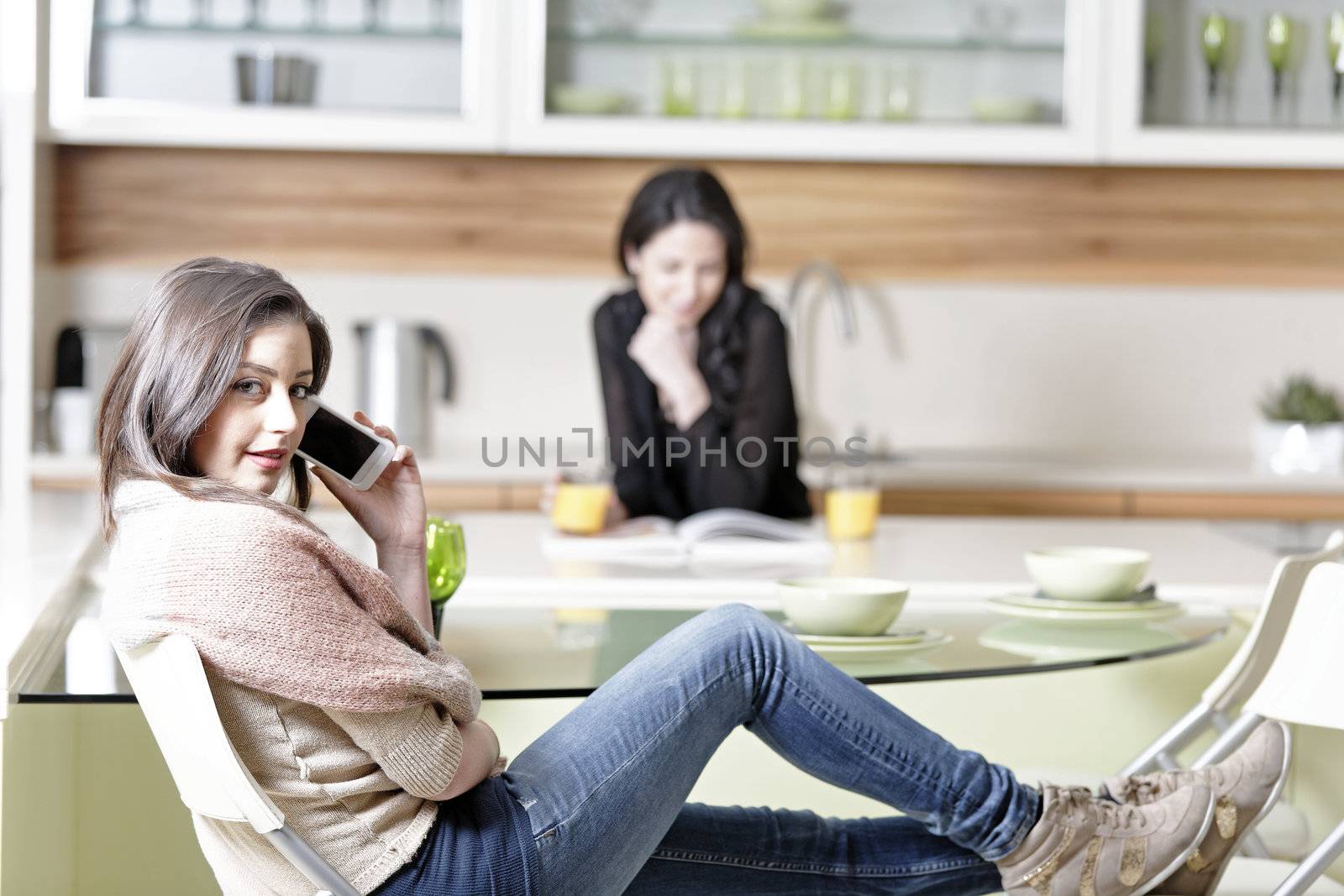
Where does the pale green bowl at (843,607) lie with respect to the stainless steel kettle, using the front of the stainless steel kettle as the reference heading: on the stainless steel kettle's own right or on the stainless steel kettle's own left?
on the stainless steel kettle's own left

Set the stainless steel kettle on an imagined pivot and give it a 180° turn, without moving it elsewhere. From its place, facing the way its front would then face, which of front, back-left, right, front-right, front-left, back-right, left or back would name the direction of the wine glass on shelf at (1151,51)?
front

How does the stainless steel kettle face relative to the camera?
to the viewer's left

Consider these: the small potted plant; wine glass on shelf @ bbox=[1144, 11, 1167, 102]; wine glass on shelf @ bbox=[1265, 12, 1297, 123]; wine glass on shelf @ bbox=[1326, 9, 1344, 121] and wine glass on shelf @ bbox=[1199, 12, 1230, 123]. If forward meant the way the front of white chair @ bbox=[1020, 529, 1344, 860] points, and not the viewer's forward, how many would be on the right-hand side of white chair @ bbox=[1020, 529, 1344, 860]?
5

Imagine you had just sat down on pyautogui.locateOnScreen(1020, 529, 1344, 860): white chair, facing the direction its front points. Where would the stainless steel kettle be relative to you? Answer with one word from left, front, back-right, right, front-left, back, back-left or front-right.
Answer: front-right

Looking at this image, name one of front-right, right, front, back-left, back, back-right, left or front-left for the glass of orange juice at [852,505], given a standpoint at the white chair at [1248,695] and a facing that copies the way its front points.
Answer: front-right

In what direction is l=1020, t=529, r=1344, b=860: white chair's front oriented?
to the viewer's left

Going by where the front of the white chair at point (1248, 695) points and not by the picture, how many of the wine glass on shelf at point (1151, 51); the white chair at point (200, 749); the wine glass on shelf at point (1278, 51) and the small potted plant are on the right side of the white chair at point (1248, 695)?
3

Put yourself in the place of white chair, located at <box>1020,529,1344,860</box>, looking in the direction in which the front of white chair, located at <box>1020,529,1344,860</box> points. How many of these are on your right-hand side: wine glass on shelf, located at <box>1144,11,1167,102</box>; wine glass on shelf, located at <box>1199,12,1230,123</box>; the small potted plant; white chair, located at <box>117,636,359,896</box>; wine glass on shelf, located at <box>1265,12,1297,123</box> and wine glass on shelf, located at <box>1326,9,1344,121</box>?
5
